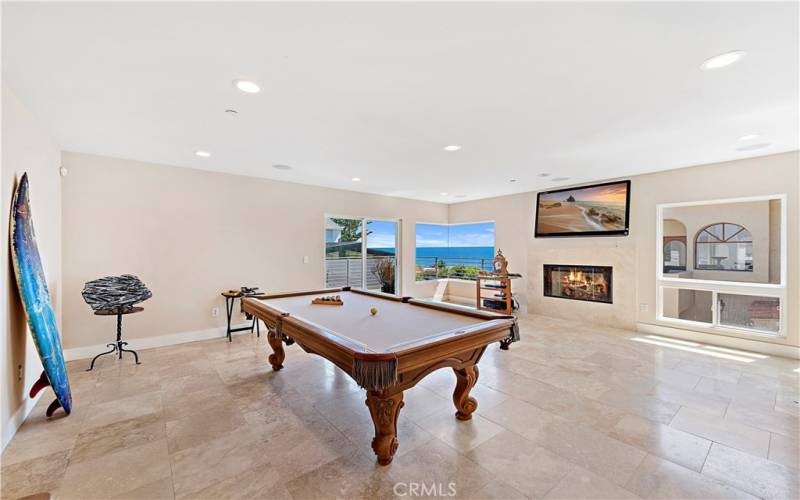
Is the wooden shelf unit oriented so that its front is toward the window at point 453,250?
no

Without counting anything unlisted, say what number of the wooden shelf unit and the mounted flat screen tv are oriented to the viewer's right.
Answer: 0

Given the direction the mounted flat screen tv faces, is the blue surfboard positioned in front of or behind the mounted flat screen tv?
in front

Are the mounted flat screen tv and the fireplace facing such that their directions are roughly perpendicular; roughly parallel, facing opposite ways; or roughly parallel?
roughly parallel

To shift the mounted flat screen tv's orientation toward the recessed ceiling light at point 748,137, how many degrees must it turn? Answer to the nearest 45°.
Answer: approximately 90° to its left

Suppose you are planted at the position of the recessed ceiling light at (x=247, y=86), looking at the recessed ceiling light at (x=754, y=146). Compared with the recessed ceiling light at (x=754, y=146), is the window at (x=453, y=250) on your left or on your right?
left

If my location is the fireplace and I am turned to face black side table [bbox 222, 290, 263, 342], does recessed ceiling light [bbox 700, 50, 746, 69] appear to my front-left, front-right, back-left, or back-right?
front-left

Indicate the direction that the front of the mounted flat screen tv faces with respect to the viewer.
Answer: facing the viewer and to the left of the viewer

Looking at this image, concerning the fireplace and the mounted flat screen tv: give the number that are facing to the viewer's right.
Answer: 0

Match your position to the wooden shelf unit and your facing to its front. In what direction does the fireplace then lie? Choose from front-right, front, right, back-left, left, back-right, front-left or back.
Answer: back-left

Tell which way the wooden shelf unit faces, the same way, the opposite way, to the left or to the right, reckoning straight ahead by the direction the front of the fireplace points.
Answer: the same way

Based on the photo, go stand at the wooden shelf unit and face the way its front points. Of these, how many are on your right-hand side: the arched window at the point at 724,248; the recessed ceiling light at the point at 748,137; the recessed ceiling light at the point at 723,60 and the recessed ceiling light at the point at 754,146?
0

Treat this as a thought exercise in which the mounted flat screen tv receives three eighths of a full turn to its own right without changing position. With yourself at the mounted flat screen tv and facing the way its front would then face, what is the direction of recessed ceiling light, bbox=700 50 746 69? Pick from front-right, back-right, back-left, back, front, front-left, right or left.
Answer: back

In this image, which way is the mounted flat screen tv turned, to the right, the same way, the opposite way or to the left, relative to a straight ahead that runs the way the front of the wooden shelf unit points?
the same way
